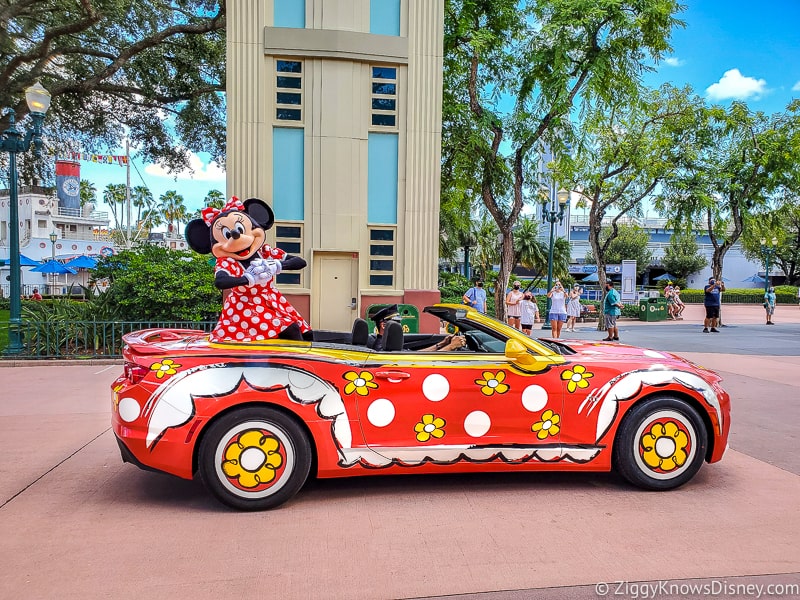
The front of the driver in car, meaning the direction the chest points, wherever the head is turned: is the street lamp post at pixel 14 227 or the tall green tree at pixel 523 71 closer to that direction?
the tall green tree

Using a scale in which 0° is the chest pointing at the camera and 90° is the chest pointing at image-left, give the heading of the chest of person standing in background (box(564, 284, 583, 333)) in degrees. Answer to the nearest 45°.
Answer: approximately 45°

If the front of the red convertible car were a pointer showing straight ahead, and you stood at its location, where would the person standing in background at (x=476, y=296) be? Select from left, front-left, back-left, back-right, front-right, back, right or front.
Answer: left

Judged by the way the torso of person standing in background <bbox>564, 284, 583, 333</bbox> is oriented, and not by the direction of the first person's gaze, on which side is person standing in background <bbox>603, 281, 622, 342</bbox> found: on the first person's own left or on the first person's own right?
on the first person's own left

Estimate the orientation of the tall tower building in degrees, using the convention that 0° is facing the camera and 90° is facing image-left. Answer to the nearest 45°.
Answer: approximately 0°

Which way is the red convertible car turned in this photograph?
to the viewer's right

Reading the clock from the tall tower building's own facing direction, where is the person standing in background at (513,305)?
The person standing in background is roughly at 8 o'clock from the tall tower building.

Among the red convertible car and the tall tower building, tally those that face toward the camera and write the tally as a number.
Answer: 1

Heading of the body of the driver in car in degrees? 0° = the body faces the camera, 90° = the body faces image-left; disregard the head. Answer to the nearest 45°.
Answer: approximately 270°

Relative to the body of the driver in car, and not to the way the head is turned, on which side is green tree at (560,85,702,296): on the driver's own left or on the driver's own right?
on the driver's own left

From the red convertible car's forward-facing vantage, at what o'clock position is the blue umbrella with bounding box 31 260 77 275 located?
The blue umbrella is roughly at 8 o'clock from the red convertible car.

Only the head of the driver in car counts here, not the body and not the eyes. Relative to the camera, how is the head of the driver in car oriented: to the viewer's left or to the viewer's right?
to the viewer's right
